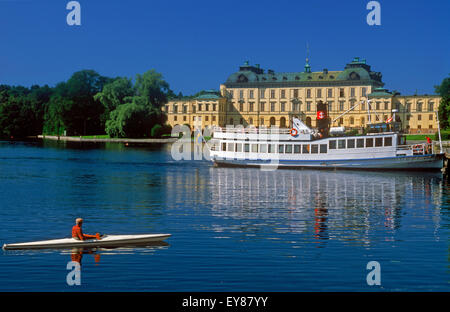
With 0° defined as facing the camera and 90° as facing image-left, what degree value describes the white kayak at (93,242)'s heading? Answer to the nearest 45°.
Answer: approximately 270°
